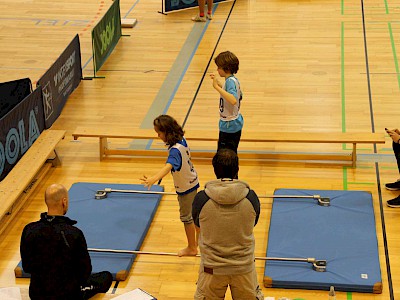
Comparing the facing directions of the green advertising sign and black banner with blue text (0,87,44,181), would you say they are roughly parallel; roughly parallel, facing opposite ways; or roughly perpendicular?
roughly parallel

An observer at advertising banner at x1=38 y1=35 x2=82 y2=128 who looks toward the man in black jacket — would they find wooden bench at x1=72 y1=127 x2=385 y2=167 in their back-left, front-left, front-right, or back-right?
front-left

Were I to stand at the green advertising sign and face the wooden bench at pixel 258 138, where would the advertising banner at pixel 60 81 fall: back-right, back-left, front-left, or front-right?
front-right

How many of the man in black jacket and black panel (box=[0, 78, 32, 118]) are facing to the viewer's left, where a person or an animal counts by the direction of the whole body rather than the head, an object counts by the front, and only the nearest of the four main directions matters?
0

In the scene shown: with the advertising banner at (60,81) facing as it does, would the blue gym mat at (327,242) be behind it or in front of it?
in front

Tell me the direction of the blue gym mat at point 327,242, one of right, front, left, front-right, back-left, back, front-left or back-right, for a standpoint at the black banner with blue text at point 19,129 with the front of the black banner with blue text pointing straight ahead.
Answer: front

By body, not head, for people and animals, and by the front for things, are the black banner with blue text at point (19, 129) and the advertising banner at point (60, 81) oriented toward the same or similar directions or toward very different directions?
same or similar directions

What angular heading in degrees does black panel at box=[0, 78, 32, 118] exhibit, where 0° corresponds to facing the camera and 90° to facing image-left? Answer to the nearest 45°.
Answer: approximately 315°

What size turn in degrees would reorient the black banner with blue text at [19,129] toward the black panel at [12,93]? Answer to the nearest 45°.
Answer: approximately 135° to its left

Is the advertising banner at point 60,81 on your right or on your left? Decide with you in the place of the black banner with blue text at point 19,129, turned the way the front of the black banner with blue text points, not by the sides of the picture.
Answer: on your left

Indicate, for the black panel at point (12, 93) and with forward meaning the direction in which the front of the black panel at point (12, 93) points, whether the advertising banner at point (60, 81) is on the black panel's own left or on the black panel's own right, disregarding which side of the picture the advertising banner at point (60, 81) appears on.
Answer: on the black panel's own left

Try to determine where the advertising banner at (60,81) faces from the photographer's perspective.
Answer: facing the viewer and to the right of the viewer

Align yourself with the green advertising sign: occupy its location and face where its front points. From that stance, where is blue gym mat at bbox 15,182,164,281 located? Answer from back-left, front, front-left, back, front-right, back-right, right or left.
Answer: front-right

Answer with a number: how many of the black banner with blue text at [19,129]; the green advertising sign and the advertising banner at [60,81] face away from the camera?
0

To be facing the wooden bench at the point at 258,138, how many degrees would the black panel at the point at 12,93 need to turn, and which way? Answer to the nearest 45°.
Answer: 0° — it already faces it

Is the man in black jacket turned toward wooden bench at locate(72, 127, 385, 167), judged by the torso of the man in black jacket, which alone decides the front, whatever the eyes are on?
yes
